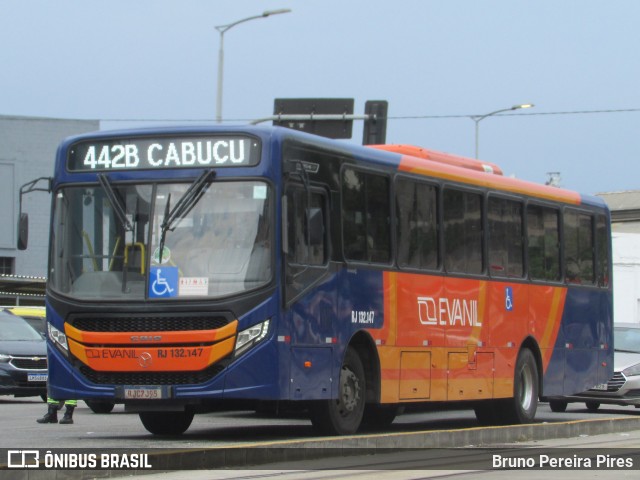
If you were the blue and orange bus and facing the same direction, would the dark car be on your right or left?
on your right

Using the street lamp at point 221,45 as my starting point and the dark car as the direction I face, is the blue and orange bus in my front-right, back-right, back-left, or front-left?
front-left

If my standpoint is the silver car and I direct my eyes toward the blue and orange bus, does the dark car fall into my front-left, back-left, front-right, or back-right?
front-right

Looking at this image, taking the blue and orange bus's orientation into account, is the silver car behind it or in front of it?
behind

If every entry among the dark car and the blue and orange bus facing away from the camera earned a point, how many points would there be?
0

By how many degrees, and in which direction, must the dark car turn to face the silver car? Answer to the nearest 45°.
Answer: approximately 45° to its left

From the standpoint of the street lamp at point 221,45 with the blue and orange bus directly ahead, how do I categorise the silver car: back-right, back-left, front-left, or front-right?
front-left

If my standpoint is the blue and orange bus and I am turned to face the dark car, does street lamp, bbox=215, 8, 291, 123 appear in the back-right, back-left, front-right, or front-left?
front-right

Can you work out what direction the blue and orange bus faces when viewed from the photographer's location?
facing the viewer and to the left of the viewer

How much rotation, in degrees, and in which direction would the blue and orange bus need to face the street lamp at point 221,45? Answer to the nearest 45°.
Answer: approximately 135° to its right

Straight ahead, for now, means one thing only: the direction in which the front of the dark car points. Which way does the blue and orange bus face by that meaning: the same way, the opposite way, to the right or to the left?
to the right
